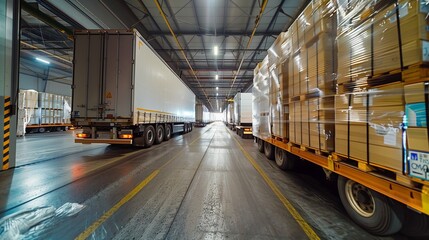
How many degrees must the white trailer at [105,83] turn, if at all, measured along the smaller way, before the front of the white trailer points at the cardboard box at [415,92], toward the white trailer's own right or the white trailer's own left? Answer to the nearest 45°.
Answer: approximately 90° to the white trailer's own right

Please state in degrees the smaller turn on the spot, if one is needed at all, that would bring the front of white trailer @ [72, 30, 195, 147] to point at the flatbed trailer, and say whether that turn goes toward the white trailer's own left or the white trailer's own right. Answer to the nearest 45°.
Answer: approximately 90° to the white trailer's own right

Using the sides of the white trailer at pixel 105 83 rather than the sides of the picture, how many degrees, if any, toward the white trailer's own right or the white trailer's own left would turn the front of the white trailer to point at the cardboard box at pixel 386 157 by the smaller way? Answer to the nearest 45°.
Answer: approximately 90° to the white trailer's own right

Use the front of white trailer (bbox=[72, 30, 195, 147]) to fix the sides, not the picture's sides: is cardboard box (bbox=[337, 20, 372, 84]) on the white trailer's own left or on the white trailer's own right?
on the white trailer's own right

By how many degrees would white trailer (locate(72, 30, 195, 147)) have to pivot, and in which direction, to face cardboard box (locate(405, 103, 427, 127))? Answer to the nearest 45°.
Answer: approximately 90° to its right

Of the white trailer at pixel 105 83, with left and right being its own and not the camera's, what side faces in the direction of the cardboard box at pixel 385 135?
back

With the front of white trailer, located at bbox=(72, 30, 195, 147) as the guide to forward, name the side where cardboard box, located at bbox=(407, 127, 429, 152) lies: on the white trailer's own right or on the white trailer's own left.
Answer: on the white trailer's own right

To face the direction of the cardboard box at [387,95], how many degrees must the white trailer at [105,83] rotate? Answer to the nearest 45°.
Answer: approximately 90° to its right

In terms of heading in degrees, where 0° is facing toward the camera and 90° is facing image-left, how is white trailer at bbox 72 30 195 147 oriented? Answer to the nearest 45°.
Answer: approximately 225°

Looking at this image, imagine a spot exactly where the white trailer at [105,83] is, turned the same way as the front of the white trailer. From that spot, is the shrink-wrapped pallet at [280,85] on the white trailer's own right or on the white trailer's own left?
on the white trailer's own right

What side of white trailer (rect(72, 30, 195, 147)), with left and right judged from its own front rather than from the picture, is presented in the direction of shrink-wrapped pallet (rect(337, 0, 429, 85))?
back
